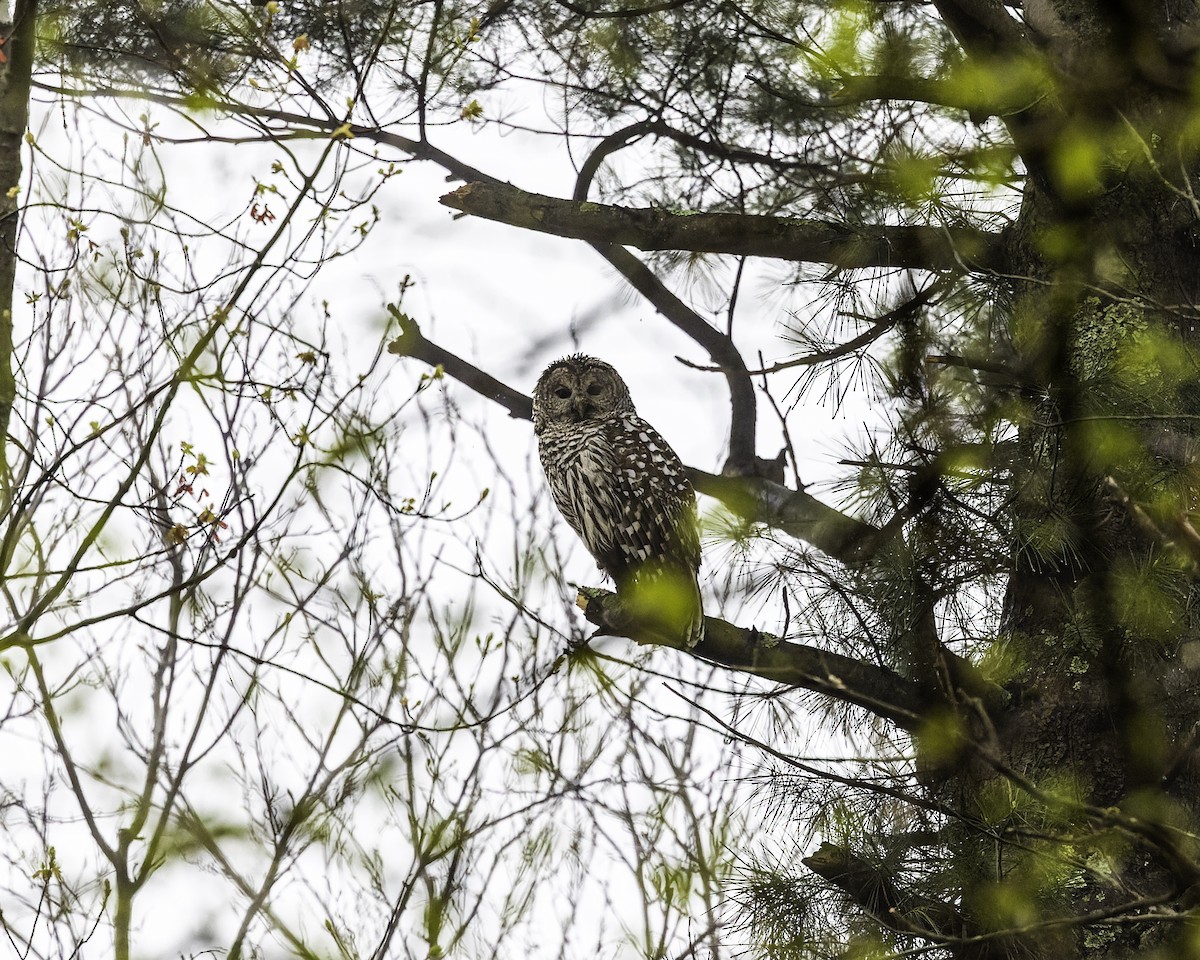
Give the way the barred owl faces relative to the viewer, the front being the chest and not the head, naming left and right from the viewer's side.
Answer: facing the viewer and to the left of the viewer
